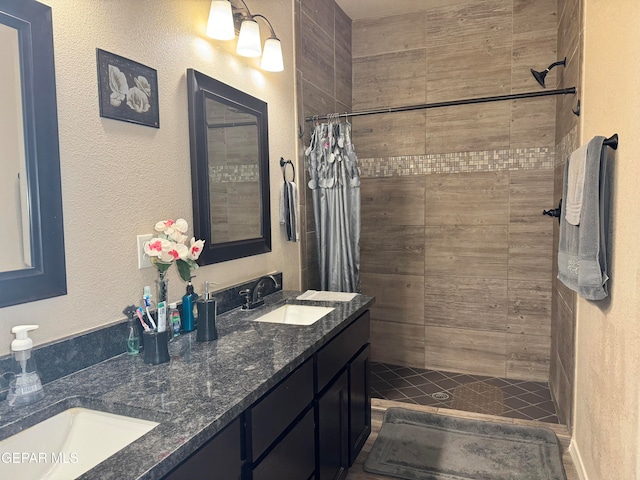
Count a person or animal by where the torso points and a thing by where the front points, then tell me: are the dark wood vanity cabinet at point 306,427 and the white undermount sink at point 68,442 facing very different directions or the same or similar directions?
same or similar directions

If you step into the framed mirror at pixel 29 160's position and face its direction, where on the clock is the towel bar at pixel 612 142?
The towel bar is roughly at 11 o'clock from the framed mirror.

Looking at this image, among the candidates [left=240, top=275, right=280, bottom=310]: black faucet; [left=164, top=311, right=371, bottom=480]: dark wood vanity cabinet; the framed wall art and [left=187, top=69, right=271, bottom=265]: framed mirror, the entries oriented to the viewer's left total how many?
0

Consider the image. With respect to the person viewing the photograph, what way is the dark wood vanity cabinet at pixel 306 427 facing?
facing the viewer and to the right of the viewer

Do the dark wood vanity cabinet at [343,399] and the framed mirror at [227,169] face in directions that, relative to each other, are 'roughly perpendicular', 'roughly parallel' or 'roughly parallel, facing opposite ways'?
roughly parallel

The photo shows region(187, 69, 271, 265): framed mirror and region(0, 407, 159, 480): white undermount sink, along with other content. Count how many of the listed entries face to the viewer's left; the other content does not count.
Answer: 0

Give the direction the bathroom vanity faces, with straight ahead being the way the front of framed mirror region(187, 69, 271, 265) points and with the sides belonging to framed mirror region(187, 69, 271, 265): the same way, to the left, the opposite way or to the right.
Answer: the same way

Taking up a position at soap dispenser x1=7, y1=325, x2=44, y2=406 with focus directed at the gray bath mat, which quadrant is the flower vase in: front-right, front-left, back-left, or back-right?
front-left
